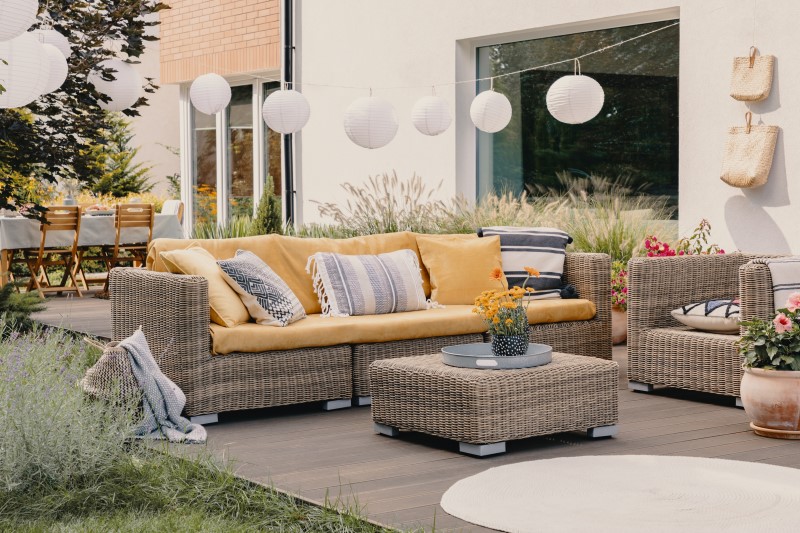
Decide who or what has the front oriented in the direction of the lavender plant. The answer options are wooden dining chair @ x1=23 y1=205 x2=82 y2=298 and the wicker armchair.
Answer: the wicker armchair

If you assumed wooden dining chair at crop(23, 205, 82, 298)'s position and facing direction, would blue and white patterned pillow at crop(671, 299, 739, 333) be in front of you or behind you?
behind

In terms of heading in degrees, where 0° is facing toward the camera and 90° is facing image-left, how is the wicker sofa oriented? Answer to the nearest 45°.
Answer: approximately 315°

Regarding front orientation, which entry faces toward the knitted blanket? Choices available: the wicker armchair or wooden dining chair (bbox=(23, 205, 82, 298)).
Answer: the wicker armchair

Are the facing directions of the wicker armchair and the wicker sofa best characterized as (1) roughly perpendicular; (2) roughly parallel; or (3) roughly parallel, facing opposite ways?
roughly perpendicular

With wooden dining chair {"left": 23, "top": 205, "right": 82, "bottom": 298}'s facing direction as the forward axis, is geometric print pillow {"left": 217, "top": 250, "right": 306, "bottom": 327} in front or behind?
behind

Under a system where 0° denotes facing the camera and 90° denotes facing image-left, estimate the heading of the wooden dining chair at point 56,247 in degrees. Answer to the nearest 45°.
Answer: approximately 135°

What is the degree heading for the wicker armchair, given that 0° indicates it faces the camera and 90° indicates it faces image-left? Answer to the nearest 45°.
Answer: approximately 45°
